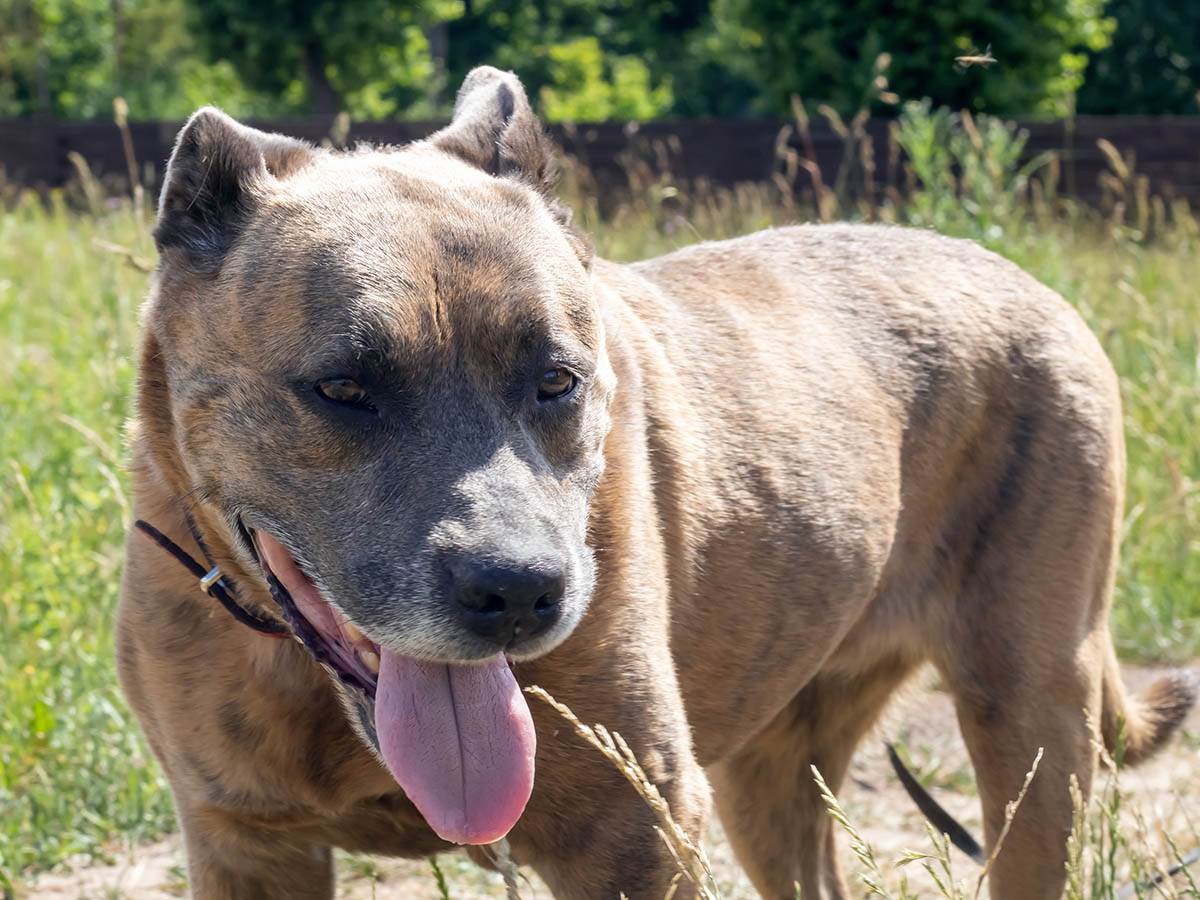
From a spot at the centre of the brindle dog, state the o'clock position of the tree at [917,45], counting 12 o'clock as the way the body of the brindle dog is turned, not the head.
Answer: The tree is roughly at 5 o'clock from the brindle dog.

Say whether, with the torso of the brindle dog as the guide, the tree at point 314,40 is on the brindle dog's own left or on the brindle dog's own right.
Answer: on the brindle dog's own right

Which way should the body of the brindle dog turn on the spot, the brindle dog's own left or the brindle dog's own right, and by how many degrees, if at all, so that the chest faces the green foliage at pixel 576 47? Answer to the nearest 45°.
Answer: approximately 135° to the brindle dog's own right

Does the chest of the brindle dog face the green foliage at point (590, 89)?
no

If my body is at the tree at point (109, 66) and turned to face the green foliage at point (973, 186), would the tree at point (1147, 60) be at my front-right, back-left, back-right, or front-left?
front-left

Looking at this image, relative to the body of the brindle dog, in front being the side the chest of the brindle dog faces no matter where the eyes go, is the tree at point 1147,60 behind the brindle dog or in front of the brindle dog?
behind

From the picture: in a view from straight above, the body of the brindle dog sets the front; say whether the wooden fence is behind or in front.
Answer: behind

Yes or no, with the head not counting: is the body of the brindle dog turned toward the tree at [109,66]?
no

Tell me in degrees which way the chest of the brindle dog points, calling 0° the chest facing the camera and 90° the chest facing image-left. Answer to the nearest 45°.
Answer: approximately 45°
